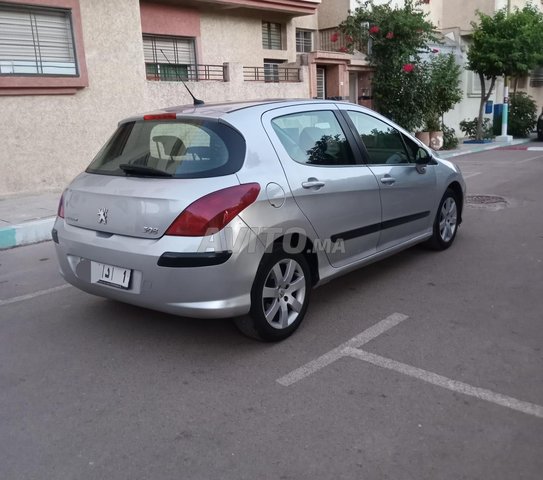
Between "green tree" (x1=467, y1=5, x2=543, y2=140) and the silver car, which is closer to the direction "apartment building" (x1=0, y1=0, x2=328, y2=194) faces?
the silver car

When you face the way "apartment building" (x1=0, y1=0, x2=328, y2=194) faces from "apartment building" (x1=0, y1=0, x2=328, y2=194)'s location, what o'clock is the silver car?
The silver car is roughly at 1 o'clock from the apartment building.

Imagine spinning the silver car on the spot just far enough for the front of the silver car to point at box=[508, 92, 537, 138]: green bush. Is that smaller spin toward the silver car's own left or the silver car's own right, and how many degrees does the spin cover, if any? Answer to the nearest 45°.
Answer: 0° — it already faces it

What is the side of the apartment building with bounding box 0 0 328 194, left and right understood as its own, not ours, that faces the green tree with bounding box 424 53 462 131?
left

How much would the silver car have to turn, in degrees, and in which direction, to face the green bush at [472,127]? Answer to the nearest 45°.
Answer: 0° — it already faces it

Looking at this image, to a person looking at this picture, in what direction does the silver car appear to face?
facing away from the viewer and to the right of the viewer

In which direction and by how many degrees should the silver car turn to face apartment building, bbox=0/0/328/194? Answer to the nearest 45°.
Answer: approximately 45° to its left

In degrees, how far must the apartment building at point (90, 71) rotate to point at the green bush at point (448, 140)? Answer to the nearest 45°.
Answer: approximately 90° to its left

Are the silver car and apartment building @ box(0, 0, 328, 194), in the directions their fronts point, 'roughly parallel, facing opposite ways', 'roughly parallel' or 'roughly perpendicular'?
roughly perpendicular

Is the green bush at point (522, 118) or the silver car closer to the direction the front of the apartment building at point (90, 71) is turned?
the silver car

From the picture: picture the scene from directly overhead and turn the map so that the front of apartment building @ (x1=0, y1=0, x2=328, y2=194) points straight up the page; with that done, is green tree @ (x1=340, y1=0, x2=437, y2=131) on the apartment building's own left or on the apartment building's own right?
on the apartment building's own left

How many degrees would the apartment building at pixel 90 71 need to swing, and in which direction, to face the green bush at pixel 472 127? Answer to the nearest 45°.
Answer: approximately 90° to its left
